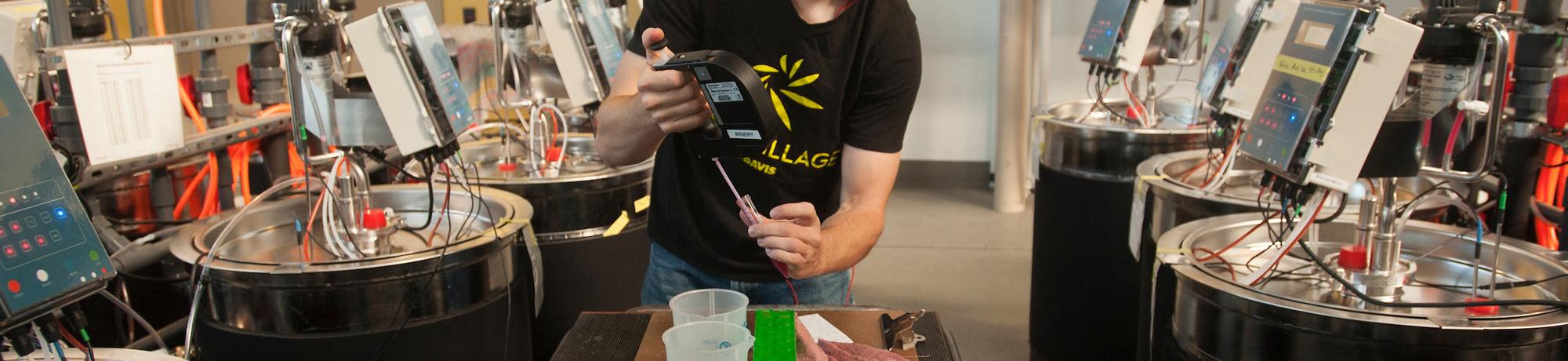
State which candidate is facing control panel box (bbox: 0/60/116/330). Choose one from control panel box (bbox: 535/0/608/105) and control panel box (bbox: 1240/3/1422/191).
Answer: control panel box (bbox: 1240/3/1422/191)

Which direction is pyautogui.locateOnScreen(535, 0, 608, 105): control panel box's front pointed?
to the viewer's right

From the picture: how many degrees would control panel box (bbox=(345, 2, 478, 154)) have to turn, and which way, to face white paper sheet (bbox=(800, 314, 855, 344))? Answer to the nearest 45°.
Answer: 0° — it already faces it

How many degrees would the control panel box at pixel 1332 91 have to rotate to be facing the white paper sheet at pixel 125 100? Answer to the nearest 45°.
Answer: approximately 45° to its right

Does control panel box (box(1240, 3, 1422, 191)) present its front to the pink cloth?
yes

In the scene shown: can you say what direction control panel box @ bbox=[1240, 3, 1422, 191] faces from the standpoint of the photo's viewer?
facing the viewer and to the left of the viewer

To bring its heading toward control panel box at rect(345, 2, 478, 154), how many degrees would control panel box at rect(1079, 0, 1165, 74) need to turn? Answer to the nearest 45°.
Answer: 0° — it already faces it

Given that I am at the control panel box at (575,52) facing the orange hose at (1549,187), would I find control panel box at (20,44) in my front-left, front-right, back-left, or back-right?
back-right

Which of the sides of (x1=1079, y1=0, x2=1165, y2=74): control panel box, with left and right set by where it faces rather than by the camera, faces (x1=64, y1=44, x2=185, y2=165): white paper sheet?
front

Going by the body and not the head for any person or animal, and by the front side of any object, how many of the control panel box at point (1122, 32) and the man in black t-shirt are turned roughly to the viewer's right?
0

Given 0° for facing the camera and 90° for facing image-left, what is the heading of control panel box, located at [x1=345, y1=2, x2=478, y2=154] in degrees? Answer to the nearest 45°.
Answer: approximately 315°

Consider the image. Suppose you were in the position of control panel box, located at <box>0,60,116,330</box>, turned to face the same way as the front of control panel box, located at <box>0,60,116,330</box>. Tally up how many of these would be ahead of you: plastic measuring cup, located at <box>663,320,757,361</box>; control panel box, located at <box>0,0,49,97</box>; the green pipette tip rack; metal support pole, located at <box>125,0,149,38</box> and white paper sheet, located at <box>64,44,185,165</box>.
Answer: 2

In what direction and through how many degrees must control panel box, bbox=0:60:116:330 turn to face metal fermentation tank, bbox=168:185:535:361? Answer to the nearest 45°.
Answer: approximately 90° to its left

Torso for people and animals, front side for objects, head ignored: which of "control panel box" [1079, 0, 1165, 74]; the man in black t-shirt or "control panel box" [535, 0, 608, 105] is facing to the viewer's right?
"control panel box" [535, 0, 608, 105]

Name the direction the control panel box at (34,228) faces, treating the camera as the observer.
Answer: facing the viewer and to the right of the viewer

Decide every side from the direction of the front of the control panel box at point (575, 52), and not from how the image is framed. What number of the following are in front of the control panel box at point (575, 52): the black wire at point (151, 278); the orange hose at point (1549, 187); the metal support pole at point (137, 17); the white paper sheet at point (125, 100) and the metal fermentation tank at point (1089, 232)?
2

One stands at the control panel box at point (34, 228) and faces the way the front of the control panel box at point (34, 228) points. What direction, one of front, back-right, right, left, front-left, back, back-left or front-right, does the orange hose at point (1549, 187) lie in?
front-left
